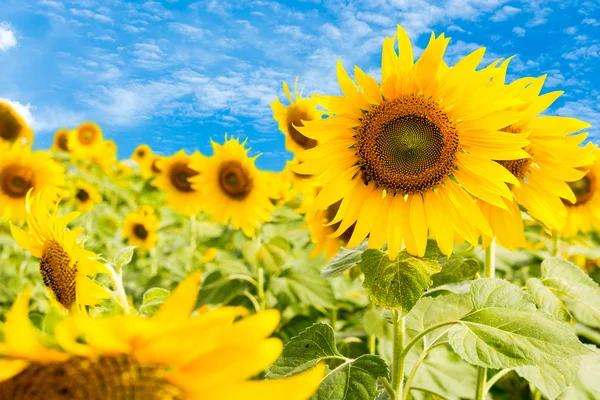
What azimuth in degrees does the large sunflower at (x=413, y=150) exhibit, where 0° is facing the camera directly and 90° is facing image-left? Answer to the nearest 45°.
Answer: approximately 0°

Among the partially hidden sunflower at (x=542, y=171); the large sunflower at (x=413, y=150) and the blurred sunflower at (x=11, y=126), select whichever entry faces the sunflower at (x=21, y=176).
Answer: the blurred sunflower at (x=11, y=126)

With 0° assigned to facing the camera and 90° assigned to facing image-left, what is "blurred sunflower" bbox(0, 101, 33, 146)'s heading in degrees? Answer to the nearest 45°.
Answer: approximately 0°

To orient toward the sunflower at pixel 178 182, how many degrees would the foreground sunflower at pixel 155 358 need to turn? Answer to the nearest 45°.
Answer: approximately 180°

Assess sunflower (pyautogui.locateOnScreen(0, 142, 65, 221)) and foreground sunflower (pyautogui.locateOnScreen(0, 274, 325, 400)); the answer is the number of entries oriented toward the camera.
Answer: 2

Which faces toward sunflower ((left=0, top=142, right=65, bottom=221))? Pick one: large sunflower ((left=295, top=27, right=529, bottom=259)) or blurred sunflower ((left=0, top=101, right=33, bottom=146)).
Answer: the blurred sunflower

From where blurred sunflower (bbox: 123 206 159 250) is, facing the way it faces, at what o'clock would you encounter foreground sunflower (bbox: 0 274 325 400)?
The foreground sunflower is roughly at 12 o'clock from the blurred sunflower.

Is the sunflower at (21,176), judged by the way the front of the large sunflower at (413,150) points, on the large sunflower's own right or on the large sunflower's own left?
on the large sunflower's own right

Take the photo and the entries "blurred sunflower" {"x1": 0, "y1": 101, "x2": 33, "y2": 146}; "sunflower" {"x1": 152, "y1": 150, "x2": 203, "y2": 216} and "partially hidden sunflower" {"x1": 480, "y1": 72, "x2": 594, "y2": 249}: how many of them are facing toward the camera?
3

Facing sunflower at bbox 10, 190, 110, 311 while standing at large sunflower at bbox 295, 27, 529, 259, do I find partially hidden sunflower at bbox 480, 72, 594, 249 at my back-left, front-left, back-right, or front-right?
back-right

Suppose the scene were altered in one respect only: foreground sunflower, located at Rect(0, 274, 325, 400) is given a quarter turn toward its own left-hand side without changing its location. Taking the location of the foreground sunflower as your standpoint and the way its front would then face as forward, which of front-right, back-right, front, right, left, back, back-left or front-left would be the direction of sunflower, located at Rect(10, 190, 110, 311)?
left
